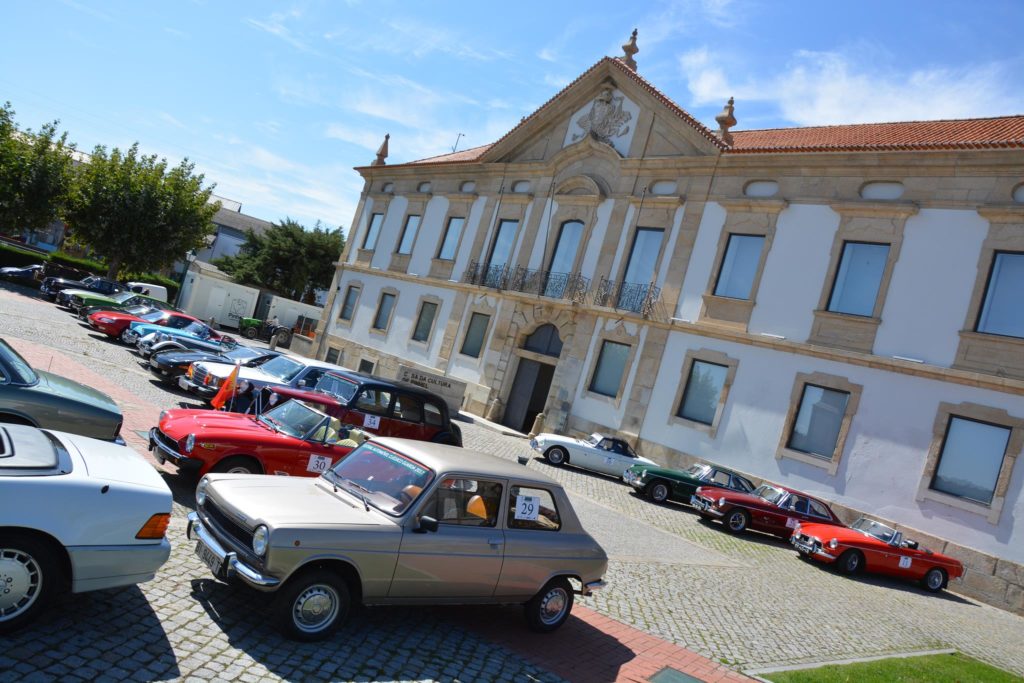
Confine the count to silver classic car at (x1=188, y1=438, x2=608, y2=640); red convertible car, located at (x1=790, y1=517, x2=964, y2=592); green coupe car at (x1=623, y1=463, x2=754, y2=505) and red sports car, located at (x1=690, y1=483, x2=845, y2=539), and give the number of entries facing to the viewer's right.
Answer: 0

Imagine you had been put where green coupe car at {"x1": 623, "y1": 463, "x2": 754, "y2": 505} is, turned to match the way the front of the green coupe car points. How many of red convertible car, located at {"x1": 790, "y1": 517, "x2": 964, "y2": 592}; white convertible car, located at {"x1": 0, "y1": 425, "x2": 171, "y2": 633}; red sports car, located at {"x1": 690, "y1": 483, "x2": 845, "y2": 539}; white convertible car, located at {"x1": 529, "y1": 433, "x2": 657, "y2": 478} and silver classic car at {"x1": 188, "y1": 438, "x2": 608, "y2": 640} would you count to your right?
1

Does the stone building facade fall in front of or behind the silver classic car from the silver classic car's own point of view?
behind

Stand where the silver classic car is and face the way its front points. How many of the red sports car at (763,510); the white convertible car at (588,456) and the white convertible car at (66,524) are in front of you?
1

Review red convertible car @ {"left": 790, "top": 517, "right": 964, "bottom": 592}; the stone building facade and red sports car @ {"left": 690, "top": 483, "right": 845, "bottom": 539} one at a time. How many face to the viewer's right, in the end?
0

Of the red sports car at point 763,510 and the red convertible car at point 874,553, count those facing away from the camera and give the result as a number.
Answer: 0

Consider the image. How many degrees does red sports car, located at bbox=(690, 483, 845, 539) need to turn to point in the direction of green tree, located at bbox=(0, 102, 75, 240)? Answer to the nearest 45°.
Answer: approximately 45° to its right

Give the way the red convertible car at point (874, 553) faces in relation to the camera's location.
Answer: facing the viewer and to the left of the viewer

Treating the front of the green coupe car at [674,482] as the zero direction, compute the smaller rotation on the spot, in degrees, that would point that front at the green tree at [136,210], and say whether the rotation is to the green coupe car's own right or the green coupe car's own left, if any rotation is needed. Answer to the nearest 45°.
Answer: approximately 45° to the green coupe car's own right

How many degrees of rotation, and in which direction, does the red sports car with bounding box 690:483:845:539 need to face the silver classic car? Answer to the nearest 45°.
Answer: approximately 45° to its left

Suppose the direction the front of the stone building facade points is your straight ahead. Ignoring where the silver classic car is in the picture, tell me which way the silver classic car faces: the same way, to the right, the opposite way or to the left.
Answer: the same way

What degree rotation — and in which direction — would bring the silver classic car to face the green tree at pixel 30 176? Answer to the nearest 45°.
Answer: approximately 90° to its right

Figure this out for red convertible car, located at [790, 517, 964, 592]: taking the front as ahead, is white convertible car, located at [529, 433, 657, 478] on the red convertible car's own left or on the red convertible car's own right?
on the red convertible car's own right

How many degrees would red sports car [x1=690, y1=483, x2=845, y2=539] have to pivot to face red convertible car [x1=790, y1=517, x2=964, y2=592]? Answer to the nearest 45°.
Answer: approximately 135° to its left

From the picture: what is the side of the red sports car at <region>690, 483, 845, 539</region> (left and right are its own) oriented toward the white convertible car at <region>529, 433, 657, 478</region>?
right

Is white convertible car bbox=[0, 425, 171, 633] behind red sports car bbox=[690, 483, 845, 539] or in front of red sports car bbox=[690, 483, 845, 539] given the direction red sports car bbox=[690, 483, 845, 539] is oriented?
in front
